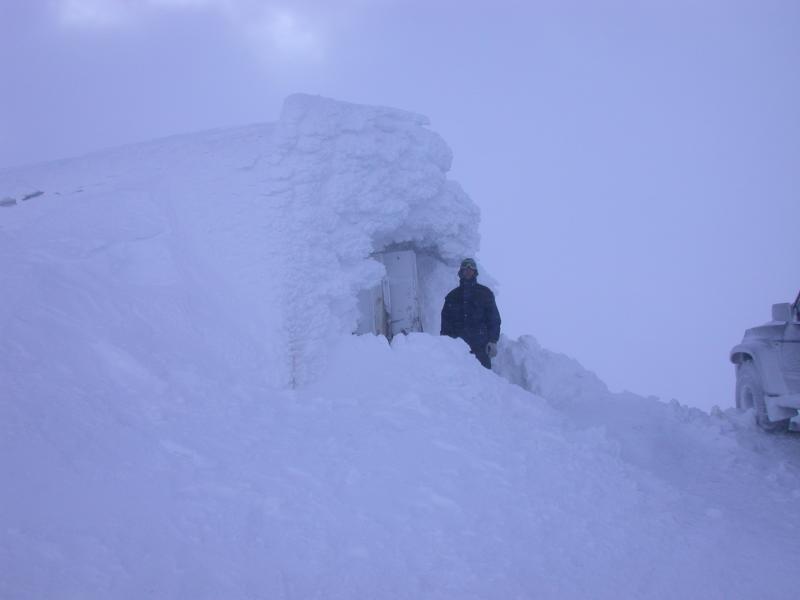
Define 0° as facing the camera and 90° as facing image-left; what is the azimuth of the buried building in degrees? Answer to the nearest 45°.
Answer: approximately 315°

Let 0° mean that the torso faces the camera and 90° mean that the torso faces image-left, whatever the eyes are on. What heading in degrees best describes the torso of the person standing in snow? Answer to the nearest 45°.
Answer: approximately 0°

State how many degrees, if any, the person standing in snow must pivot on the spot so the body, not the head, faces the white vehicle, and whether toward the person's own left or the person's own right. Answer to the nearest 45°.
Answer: approximately 90° to the person's own left

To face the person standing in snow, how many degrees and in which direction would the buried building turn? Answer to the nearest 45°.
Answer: approximately 45° to its left

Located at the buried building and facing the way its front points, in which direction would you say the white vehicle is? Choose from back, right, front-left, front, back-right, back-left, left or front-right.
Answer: front-left

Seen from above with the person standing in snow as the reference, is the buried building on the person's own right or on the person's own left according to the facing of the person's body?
on the person's own right
